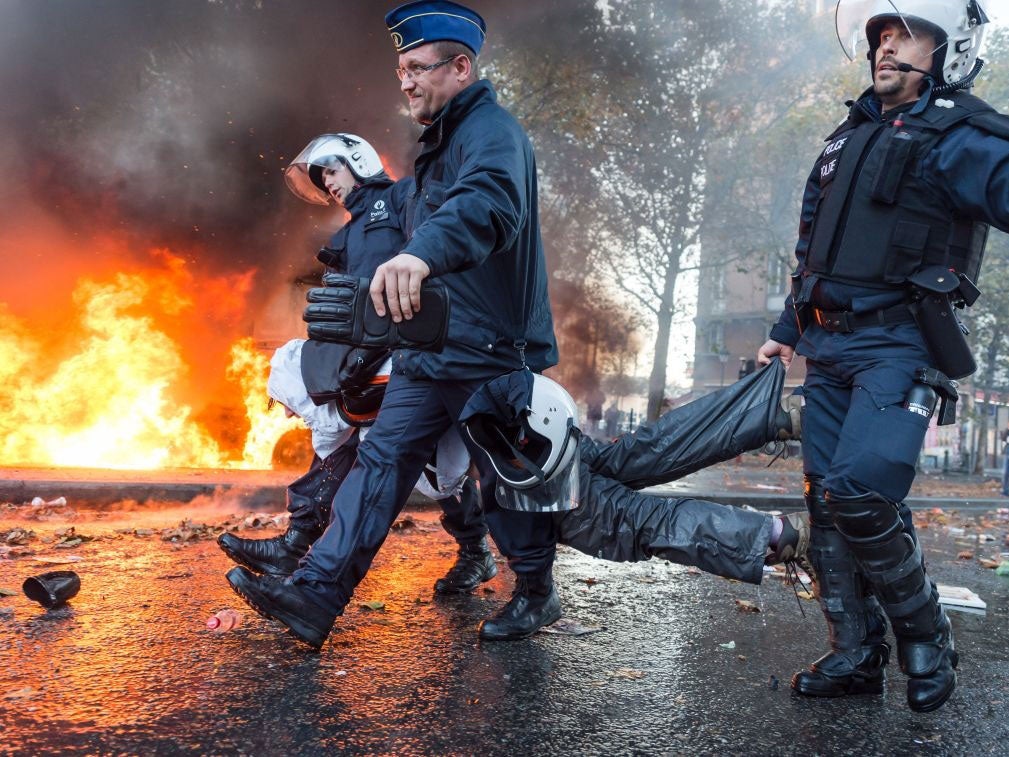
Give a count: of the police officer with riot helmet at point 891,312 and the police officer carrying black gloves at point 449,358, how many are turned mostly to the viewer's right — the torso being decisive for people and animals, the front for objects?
0

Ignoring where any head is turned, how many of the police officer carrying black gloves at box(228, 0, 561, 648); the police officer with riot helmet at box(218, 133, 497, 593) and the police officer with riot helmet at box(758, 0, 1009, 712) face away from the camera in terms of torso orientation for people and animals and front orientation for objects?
0

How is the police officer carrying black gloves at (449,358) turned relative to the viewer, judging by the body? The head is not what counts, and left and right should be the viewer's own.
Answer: facing to the left of the viewer

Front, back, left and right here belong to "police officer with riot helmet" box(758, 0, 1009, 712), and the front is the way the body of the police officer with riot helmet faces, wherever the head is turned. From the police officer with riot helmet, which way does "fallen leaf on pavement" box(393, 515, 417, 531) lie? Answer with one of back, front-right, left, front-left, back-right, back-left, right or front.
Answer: right
